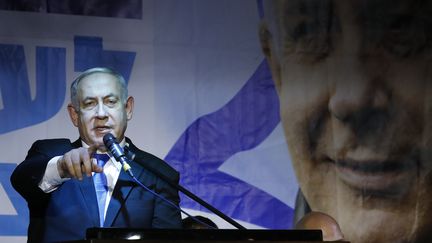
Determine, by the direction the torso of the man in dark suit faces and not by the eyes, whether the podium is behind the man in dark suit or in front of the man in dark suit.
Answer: in front

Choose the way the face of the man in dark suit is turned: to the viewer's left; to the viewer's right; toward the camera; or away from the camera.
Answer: toward the camera

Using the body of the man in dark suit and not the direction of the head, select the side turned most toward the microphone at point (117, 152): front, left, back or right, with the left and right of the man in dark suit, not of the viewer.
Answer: front

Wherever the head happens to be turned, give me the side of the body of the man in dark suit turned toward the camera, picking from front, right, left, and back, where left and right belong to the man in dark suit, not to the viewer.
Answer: front
